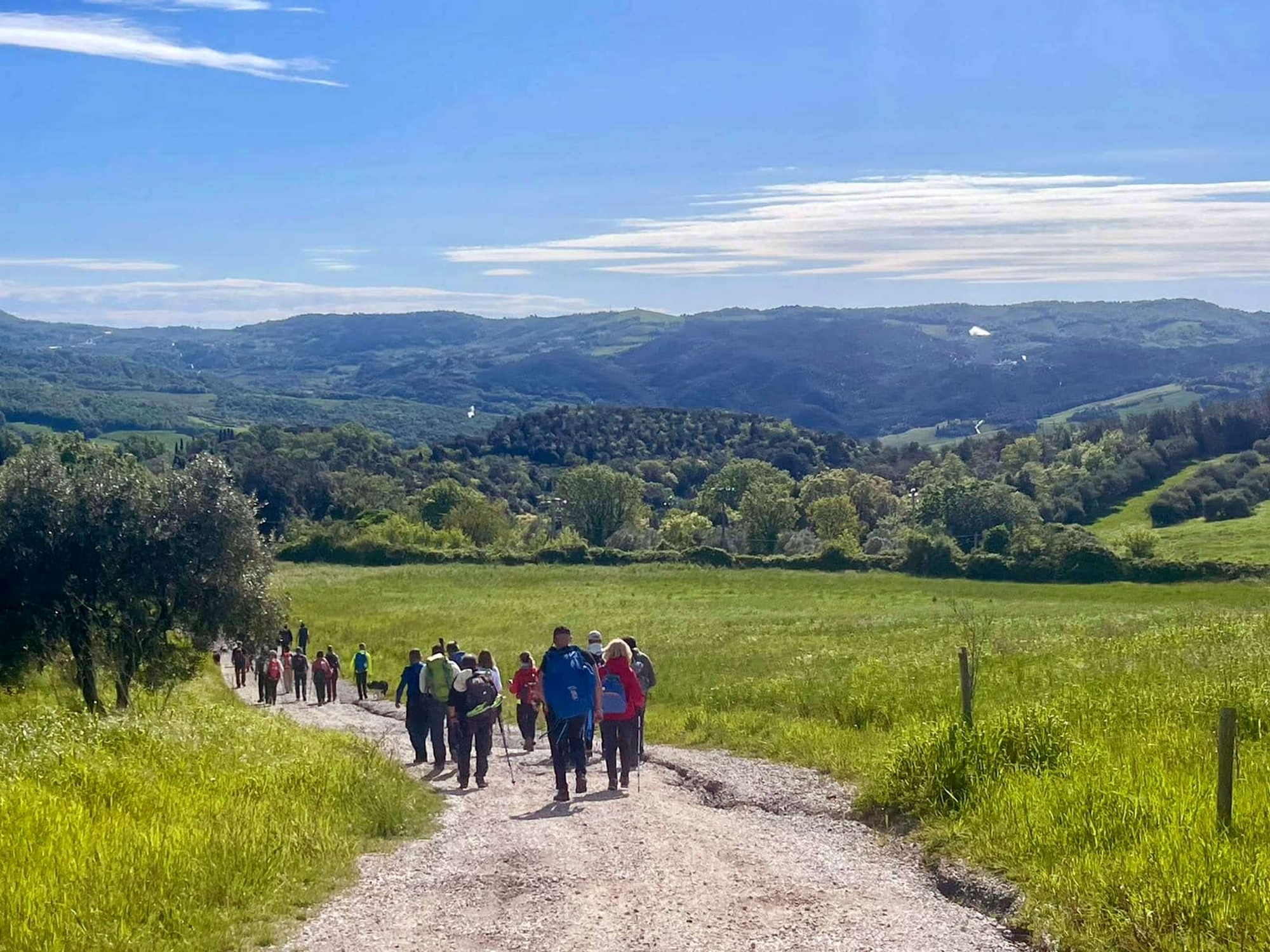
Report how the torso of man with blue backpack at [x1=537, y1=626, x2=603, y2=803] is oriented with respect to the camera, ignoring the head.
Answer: away from the camera

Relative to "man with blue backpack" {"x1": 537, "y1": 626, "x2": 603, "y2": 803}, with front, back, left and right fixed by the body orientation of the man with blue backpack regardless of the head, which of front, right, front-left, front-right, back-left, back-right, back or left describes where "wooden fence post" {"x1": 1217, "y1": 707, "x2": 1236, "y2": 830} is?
back-right

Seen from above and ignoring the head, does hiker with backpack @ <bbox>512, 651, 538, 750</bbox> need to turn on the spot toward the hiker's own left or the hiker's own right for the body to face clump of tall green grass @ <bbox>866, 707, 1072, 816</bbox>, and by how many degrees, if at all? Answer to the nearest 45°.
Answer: approximately 135° to the hiker's own right

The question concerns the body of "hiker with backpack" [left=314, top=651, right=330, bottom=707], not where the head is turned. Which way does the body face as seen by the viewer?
away from the camera

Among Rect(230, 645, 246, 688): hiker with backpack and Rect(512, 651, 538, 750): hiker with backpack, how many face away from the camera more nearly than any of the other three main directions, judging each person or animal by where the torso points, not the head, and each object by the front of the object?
2

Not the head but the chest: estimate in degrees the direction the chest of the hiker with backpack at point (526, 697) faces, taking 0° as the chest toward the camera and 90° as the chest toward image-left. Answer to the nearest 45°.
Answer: approximately 180°

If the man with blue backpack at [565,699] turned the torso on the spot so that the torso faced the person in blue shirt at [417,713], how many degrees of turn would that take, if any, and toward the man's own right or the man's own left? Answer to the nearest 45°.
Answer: approximately 45° to the man's own left

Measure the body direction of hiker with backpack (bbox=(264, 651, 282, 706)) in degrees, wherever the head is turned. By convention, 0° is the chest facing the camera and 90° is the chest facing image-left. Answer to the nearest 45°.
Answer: approximately 180°

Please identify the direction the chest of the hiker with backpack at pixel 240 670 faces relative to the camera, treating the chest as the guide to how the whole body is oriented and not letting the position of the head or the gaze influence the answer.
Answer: away from the camera

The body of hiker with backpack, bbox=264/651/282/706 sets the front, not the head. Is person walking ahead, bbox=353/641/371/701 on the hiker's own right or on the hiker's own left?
on the hiker's own right

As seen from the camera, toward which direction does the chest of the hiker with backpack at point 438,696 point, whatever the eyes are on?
away from the camera
